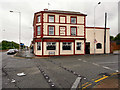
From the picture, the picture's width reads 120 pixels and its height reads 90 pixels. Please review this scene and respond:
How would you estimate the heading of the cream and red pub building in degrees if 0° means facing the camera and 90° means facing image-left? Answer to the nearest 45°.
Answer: approximately 0°
